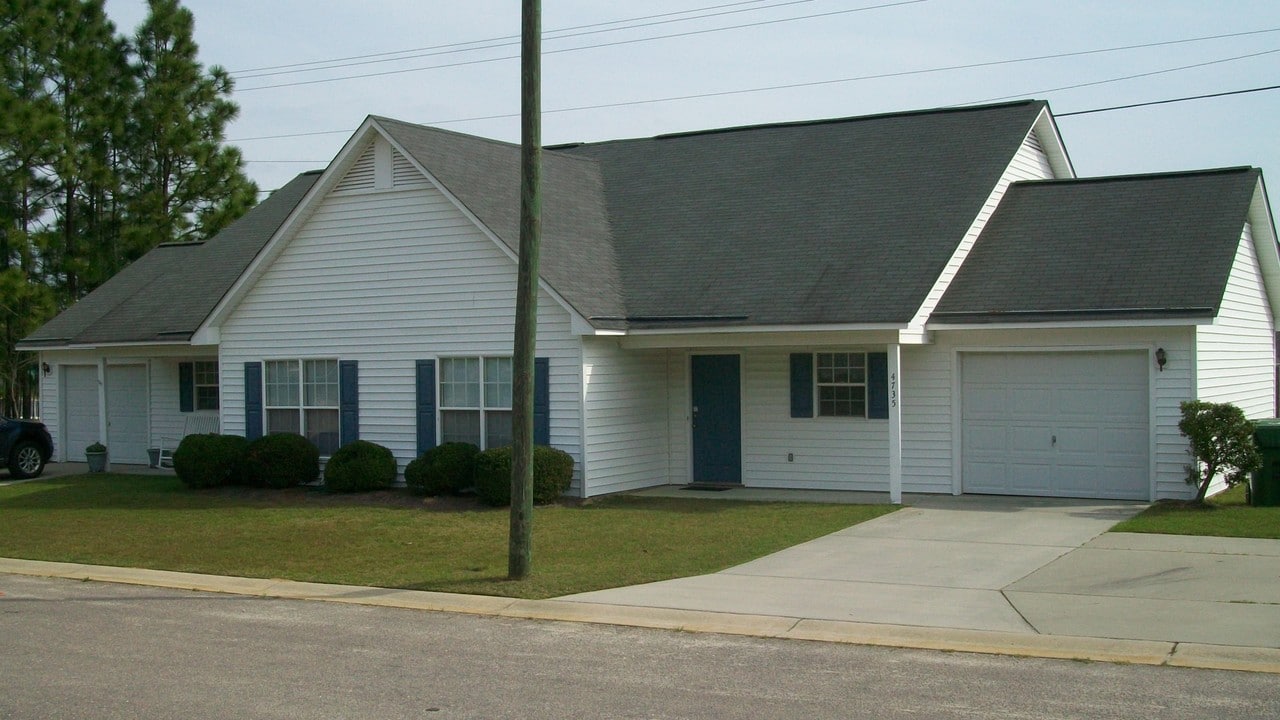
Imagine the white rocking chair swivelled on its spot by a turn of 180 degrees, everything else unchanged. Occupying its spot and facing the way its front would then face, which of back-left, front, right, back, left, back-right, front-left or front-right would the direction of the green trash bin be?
right

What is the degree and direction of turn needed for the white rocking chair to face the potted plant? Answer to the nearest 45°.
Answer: approximately 45° to its right

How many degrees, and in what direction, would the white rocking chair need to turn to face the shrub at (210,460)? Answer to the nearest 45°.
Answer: approximately 45° to its left

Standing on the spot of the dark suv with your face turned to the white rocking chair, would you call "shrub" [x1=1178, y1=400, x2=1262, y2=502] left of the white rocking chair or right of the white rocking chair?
right

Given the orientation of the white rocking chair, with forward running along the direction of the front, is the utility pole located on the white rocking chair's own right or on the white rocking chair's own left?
on the white rocking chair's own left

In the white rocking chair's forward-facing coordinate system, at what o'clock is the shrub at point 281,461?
The shrub is roughly at 10 o'clock from the white rocking chair.

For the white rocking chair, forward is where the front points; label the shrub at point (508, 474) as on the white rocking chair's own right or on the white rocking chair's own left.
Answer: on the white rocking chair's own left

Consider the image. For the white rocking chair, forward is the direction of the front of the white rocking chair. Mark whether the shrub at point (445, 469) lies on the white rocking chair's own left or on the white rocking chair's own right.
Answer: on the white rocking chair's own left

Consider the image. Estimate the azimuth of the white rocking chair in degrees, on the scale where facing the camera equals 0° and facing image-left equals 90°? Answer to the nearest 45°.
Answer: approximately 45°

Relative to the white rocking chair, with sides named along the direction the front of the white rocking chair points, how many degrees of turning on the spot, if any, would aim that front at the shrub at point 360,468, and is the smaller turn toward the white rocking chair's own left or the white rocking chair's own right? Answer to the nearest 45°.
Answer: approximately 45° to the white rocking chair's own left
